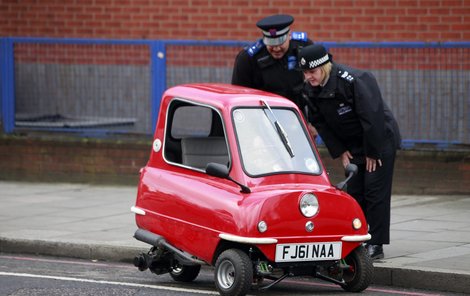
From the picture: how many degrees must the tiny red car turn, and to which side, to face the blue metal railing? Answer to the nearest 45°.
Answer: approximately 135° to its left

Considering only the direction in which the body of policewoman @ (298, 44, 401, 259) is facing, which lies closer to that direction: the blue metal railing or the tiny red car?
the tiny red car

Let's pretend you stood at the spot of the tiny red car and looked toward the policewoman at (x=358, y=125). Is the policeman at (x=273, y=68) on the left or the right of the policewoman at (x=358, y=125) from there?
left

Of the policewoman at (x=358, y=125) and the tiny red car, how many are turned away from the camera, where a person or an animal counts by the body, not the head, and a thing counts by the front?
0

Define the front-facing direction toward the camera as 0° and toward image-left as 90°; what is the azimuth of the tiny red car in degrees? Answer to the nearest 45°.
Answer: approximately 315°

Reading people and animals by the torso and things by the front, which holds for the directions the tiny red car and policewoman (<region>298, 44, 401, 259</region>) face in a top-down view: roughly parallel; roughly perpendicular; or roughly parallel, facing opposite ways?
roughly perpendicular

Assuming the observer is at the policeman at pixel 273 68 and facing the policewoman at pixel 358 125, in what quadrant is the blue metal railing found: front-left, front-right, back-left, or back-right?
back-left

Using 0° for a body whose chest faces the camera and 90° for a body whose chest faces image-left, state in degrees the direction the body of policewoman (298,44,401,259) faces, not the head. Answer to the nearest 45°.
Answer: approximately 45°

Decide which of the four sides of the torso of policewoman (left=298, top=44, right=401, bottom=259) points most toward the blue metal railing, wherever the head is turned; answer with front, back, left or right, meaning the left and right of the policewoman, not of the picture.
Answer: right

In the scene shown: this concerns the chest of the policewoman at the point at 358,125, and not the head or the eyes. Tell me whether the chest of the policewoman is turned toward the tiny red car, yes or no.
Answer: yes

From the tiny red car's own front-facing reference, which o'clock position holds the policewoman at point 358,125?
The policewoman is roughly at 9 o'clock from the tiny red car.

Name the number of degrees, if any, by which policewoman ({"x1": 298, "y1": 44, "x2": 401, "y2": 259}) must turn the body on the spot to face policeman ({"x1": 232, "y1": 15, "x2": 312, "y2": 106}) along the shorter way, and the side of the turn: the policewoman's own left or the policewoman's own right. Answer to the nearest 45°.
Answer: approximately 90° to the policewoman's own right

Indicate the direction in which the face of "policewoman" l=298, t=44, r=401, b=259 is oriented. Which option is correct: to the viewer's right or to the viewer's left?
to the viewer's left

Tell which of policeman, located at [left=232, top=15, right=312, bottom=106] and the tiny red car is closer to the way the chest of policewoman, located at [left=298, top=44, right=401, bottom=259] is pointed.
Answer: the tiny red car
